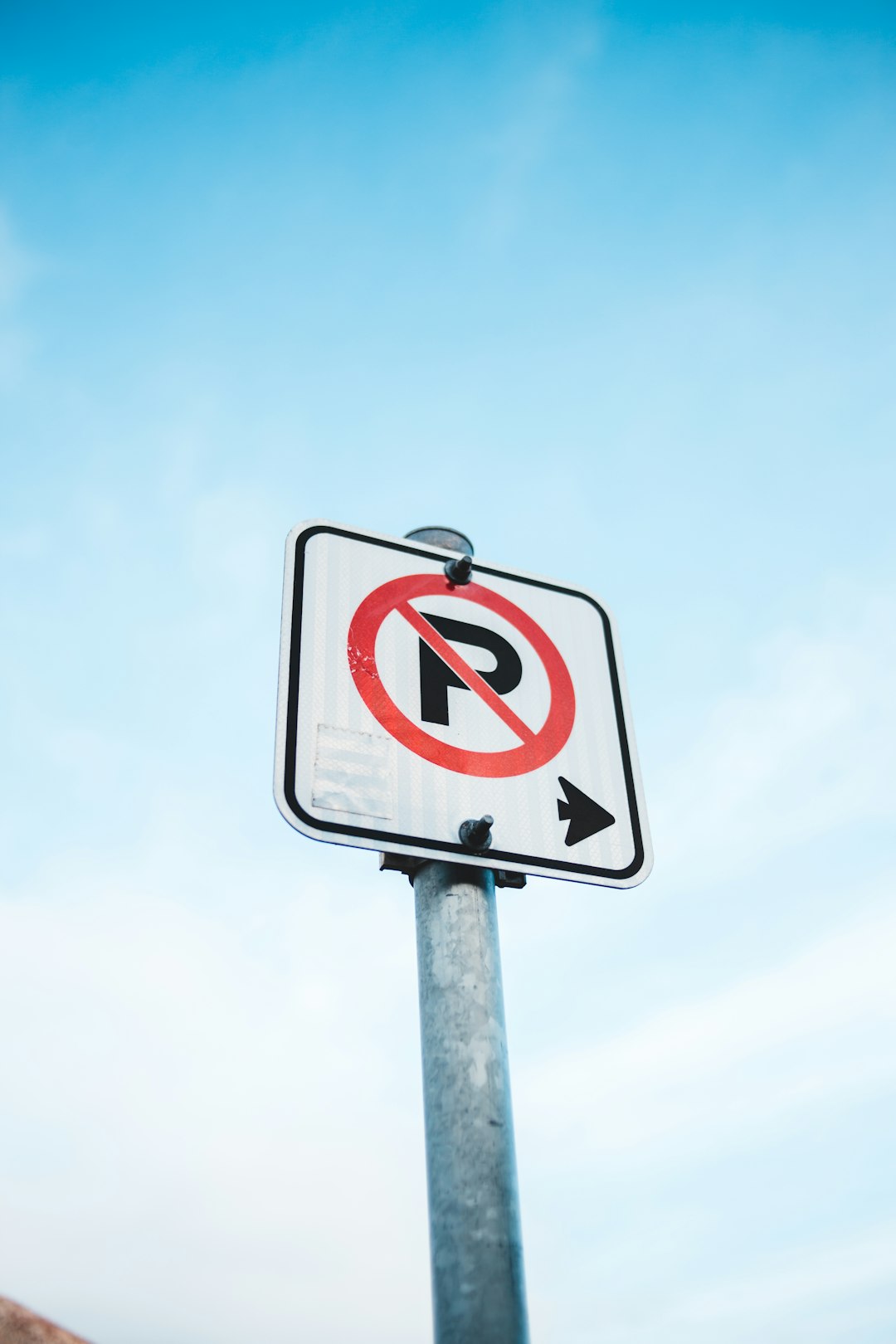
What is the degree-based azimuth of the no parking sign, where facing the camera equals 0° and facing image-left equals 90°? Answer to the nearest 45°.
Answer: approximately 315°
